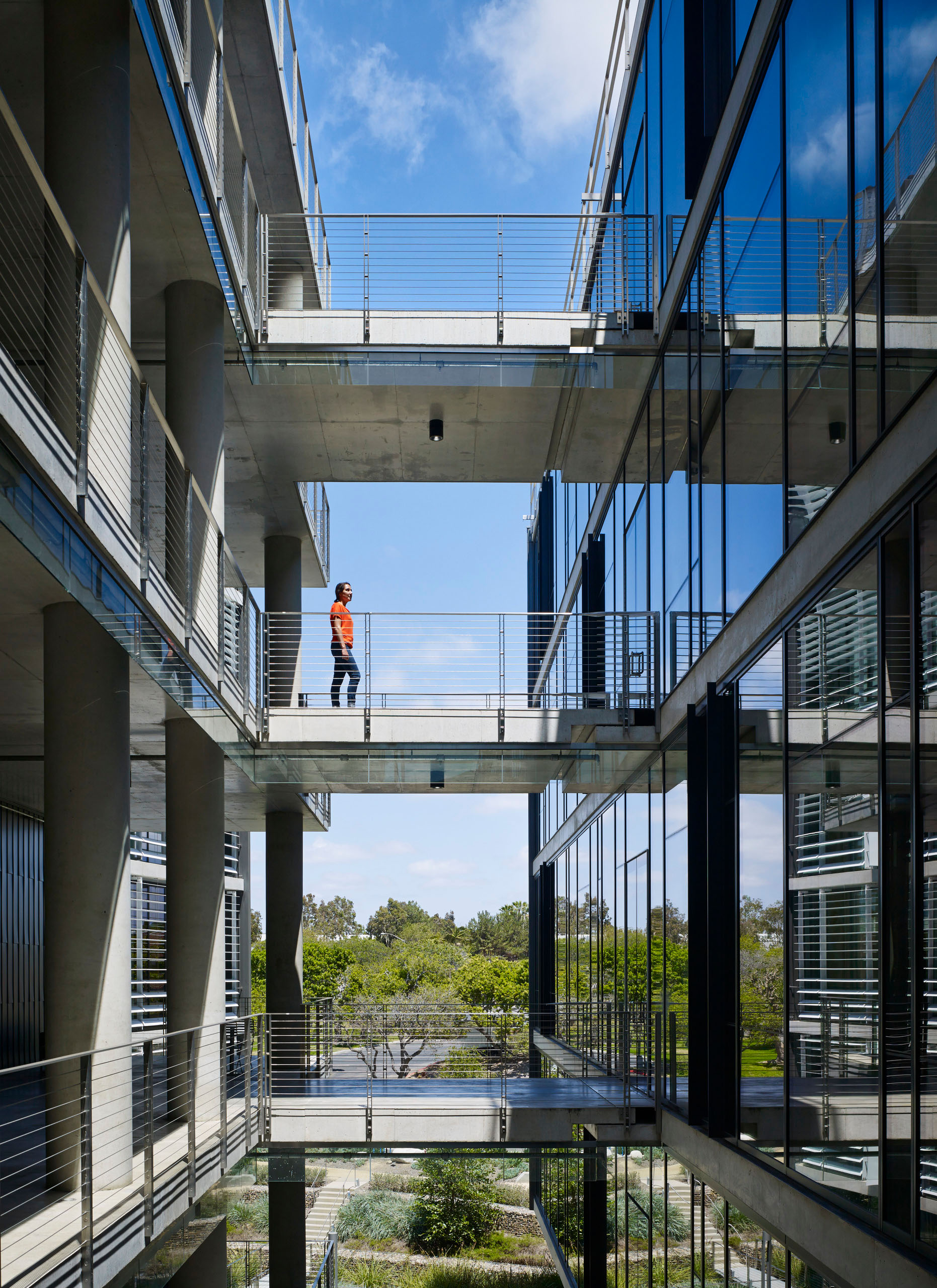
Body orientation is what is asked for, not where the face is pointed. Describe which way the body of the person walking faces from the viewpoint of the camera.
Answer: to the viewer's right

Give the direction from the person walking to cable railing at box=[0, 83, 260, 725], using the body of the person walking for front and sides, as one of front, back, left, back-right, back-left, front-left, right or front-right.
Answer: right

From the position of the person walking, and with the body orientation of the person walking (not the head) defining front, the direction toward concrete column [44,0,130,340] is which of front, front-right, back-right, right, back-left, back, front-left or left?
right

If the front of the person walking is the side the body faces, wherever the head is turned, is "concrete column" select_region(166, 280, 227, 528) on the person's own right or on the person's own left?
on the person's own right

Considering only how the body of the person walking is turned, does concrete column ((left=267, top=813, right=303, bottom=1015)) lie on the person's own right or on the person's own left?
on the person's own left

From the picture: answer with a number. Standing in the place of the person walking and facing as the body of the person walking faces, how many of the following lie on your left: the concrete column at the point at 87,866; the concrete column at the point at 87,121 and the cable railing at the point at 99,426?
0
